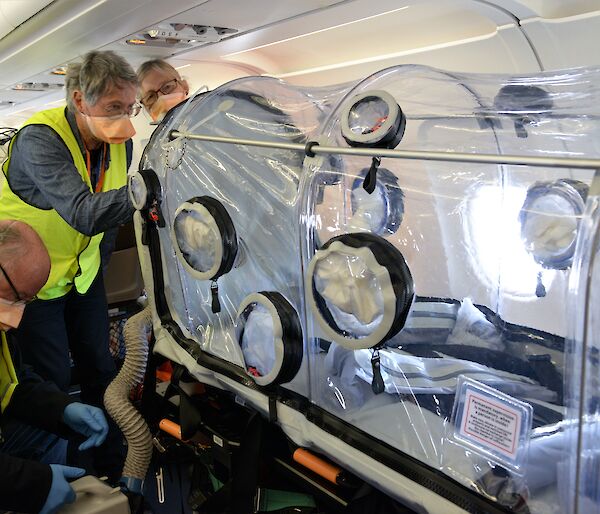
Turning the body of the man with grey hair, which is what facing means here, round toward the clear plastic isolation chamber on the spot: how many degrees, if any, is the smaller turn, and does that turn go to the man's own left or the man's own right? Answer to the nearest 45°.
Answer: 0° — they already face it

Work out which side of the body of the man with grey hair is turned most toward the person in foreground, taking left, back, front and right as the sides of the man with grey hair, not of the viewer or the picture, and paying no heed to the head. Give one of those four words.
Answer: right

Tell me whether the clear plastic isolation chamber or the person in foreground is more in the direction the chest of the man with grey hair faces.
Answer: the clear plastic isolation chamber

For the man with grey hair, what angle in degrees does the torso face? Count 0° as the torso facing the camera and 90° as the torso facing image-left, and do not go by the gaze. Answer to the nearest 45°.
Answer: approximately 315°
